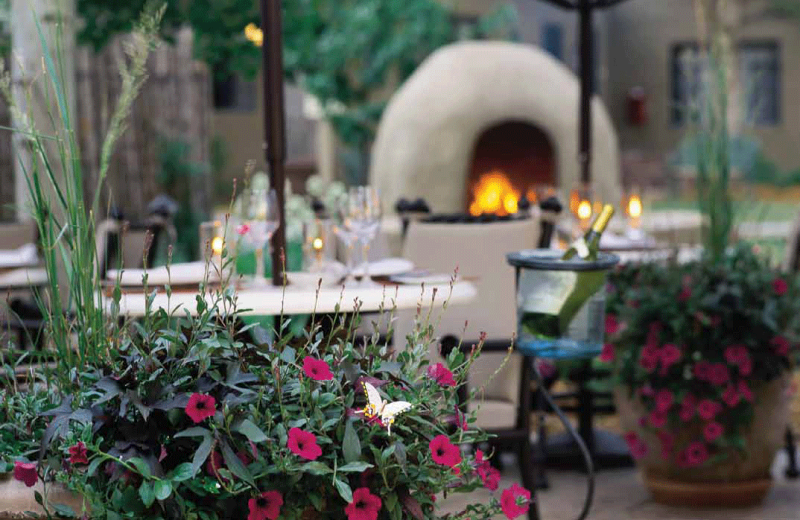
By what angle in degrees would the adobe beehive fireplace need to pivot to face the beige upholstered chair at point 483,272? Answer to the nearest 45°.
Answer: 0° — it already faces it

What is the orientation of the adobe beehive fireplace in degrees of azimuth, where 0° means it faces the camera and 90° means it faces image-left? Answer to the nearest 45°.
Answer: approximately 0°

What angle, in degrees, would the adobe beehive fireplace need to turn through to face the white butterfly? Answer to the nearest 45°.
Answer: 0° — it already faces it

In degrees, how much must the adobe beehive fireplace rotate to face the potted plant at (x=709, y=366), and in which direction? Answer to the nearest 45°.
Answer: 0° — it already faces it

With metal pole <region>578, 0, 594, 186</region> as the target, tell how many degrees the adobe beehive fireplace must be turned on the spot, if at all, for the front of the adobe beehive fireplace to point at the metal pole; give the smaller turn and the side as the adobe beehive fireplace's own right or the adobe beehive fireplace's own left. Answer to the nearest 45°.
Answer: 0° — it already faces it

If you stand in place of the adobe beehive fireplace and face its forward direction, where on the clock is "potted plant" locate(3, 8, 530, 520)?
The potted plant is roughly at 12 o'clock from the adobe beehive fireplace.

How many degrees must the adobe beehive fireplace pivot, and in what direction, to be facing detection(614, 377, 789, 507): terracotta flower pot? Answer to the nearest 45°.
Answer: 0° — it already faces it

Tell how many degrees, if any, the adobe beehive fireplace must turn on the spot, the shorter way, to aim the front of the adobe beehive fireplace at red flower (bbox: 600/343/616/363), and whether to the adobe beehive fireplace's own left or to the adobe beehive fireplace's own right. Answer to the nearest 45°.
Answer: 0° — it already faces it

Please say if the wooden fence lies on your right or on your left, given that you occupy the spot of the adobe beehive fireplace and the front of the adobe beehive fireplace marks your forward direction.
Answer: on your right
